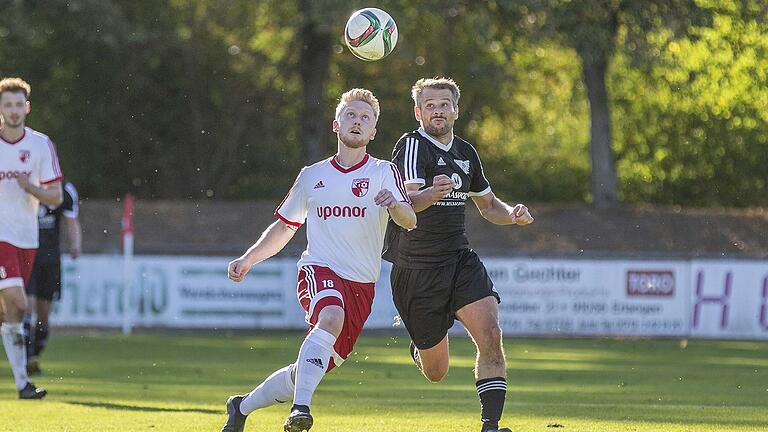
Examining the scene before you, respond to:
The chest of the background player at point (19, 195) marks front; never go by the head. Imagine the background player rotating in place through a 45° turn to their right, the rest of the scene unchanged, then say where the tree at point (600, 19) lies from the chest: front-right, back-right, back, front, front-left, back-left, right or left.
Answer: back

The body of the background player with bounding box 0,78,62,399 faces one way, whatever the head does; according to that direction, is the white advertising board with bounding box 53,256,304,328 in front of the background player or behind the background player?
behind

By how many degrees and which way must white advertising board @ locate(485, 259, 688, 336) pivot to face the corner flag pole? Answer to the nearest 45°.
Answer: approximately 90° to its right

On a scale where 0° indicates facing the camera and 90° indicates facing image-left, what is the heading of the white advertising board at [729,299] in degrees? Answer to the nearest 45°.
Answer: approximately 0°

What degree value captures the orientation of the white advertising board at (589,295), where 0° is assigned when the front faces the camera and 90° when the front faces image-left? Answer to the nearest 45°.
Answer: approximately 0°
